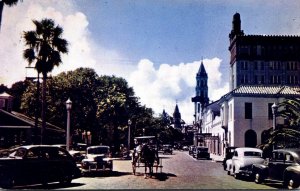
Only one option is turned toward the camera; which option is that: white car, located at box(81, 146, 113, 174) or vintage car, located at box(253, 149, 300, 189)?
the white car

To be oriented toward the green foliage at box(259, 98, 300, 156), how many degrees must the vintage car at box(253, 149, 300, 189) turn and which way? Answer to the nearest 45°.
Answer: approximately 45° to its right

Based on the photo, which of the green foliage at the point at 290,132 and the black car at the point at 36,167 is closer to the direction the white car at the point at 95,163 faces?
the black car

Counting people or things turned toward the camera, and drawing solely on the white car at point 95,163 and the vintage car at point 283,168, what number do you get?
1

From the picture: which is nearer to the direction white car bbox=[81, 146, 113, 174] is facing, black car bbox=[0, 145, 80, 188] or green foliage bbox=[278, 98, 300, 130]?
the black car

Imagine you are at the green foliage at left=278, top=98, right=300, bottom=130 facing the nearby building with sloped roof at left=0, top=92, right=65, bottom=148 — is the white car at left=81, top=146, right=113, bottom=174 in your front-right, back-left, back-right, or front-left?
front-left

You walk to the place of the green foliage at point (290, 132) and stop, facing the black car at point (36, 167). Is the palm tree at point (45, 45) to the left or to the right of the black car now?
right

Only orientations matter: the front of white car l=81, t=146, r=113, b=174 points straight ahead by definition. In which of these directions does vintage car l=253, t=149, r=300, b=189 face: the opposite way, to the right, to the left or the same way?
the opposite way

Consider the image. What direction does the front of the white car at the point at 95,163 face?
toward the camera
